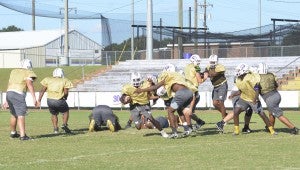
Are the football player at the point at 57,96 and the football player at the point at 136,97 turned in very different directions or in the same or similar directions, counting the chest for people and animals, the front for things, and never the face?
very different directions

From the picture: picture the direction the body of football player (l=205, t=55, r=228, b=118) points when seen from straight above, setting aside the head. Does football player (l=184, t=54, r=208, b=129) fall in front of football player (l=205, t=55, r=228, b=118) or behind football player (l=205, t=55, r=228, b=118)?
in front

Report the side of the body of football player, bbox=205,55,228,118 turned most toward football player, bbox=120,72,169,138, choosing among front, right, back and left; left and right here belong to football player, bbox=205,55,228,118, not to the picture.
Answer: front
